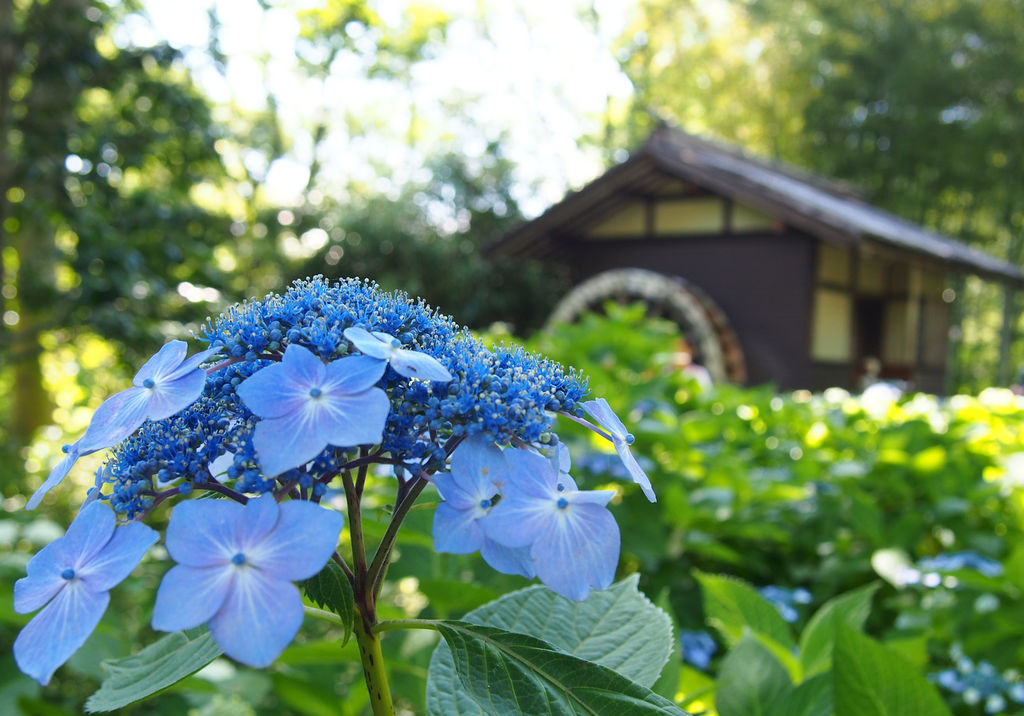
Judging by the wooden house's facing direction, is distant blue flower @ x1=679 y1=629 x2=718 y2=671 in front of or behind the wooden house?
in front

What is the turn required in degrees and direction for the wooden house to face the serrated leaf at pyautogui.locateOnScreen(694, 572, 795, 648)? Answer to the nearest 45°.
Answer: approximately 45° to its right

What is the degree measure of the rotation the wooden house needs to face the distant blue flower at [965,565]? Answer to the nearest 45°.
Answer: approximately 45° to its right

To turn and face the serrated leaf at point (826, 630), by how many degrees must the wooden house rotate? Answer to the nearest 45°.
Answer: approximately 45° to its right

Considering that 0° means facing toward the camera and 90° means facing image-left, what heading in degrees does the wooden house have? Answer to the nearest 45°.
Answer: approximately 315°
